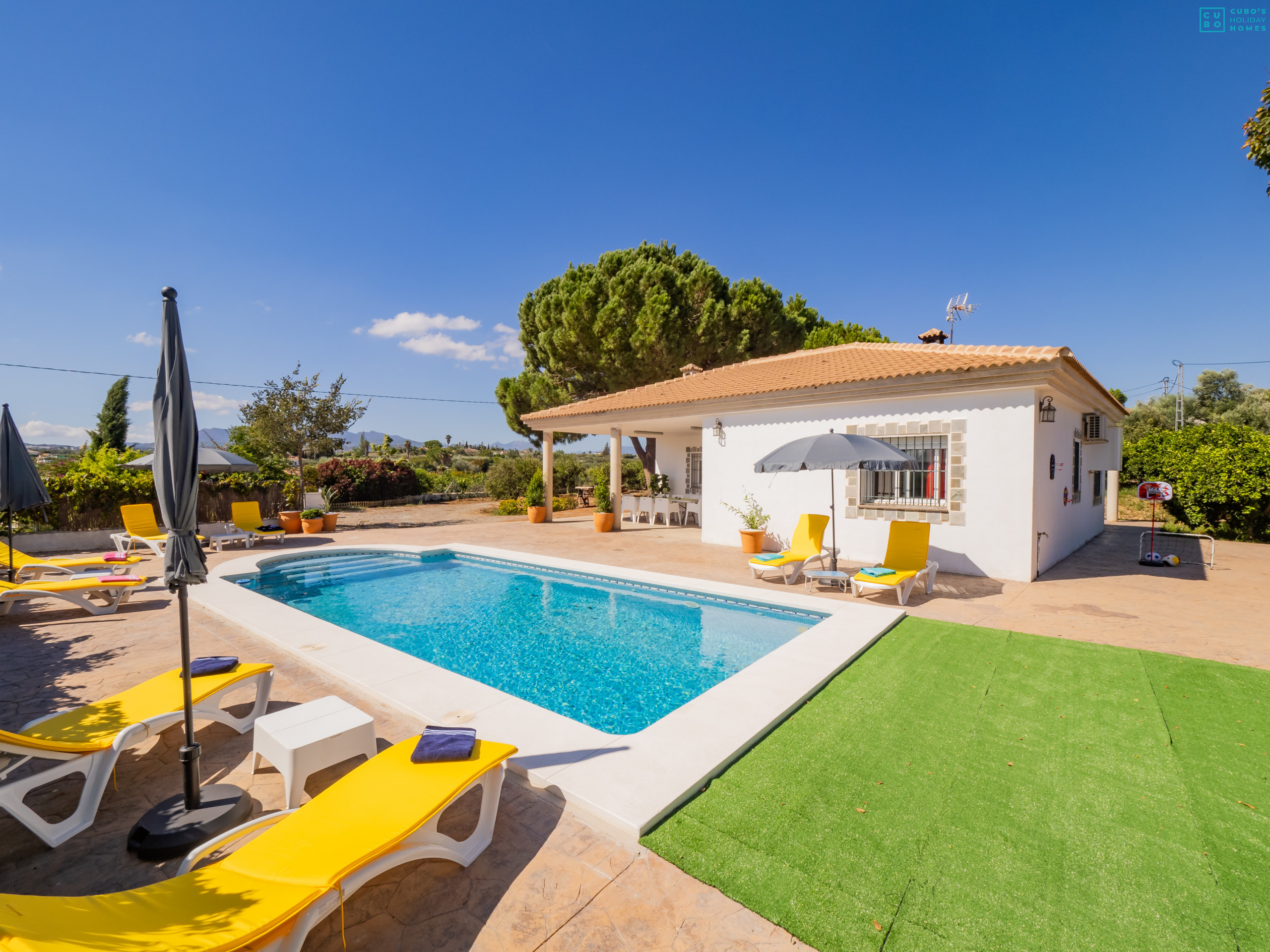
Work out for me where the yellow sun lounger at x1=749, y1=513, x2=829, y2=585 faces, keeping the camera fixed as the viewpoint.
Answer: facing the viewer and to the left of the viewer

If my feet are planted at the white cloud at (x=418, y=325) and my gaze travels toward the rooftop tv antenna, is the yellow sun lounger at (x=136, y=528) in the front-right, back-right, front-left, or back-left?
front-right

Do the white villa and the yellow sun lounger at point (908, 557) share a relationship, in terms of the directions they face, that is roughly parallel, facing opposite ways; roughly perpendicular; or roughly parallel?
roughly parallel

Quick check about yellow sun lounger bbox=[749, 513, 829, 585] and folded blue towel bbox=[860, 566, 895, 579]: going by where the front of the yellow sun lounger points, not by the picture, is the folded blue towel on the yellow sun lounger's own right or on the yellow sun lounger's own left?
on the yellow sun lounger's own left

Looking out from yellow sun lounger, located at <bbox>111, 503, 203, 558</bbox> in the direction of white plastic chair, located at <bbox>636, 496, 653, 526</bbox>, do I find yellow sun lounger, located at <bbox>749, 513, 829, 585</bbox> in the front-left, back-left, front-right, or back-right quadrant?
front-right
